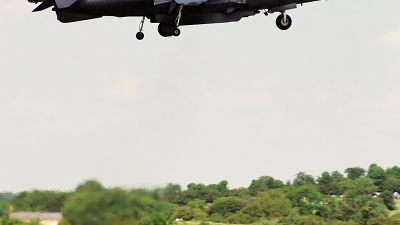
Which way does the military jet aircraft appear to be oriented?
to the viewer's right
